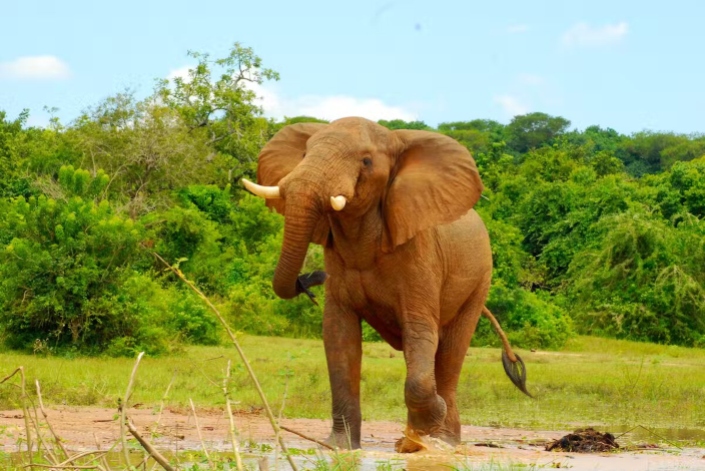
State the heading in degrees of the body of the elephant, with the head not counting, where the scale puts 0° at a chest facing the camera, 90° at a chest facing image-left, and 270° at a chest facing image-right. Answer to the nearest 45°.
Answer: approximately 45°
